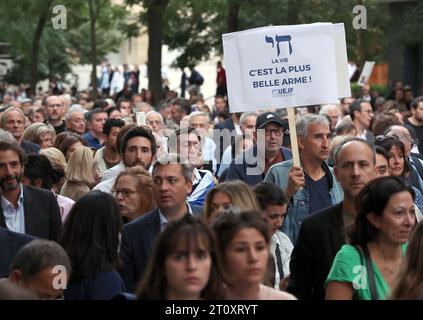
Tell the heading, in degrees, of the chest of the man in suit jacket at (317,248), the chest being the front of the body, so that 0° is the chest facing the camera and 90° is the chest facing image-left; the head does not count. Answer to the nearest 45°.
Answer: approximately 0°

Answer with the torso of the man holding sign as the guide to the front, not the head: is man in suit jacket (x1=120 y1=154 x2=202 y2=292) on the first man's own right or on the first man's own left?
on the first man's own right

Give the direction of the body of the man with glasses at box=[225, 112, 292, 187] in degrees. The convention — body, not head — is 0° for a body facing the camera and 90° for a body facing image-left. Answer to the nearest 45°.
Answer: approximately 315°

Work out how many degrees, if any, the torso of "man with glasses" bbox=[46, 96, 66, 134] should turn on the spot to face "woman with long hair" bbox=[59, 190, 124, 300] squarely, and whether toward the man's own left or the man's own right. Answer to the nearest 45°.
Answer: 0° — they already face them

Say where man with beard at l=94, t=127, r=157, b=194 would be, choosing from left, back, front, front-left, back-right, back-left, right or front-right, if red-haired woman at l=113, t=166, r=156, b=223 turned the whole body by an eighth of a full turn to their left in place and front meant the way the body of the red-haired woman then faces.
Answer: back

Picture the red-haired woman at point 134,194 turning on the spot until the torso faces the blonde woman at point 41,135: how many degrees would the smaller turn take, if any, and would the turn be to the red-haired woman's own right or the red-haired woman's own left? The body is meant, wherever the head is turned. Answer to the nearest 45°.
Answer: approximately 135° to the red-haired woman's own right

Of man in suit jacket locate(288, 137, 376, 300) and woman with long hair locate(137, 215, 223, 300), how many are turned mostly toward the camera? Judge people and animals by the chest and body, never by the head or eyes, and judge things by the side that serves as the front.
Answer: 2

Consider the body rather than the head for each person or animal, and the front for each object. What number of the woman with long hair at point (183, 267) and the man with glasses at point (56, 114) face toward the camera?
2

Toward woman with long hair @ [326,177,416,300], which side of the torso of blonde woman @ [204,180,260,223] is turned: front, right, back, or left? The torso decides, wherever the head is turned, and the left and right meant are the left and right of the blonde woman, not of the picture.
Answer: left

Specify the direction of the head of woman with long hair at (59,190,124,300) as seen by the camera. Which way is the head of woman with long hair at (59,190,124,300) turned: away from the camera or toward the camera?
away from the camera
